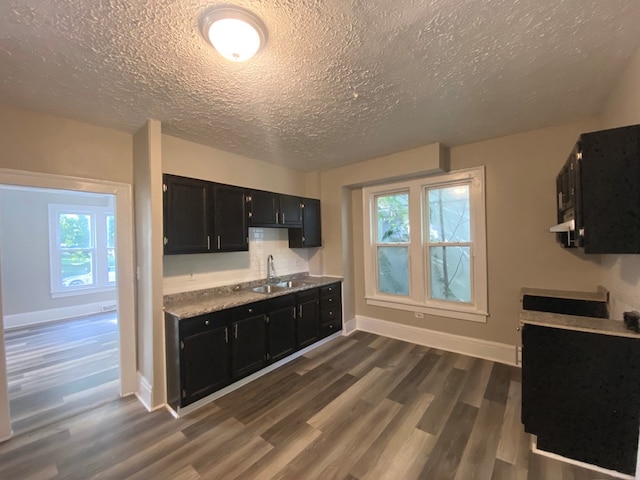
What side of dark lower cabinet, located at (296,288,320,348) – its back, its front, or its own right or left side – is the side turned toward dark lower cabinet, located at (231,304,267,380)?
right

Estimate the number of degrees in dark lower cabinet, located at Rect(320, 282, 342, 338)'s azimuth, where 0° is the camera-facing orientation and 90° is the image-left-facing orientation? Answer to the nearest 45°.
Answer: approximately 315°

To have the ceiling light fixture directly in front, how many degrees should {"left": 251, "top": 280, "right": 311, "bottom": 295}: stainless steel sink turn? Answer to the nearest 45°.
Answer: approximately 45° to its right

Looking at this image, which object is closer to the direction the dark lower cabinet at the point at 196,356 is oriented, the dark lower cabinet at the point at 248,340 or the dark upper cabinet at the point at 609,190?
the dark upper cabinet

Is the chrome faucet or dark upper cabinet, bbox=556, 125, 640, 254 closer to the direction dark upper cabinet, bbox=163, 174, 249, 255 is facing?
the dark upper cabinet

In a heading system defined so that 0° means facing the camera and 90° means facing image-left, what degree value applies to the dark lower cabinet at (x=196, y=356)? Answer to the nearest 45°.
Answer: approximately 315°

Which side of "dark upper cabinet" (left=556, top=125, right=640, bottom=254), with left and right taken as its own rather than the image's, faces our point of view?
left

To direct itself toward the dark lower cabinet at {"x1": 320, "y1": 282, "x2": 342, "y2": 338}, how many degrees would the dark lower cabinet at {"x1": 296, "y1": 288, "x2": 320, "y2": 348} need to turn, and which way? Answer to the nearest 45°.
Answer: approximately 90° to its left
